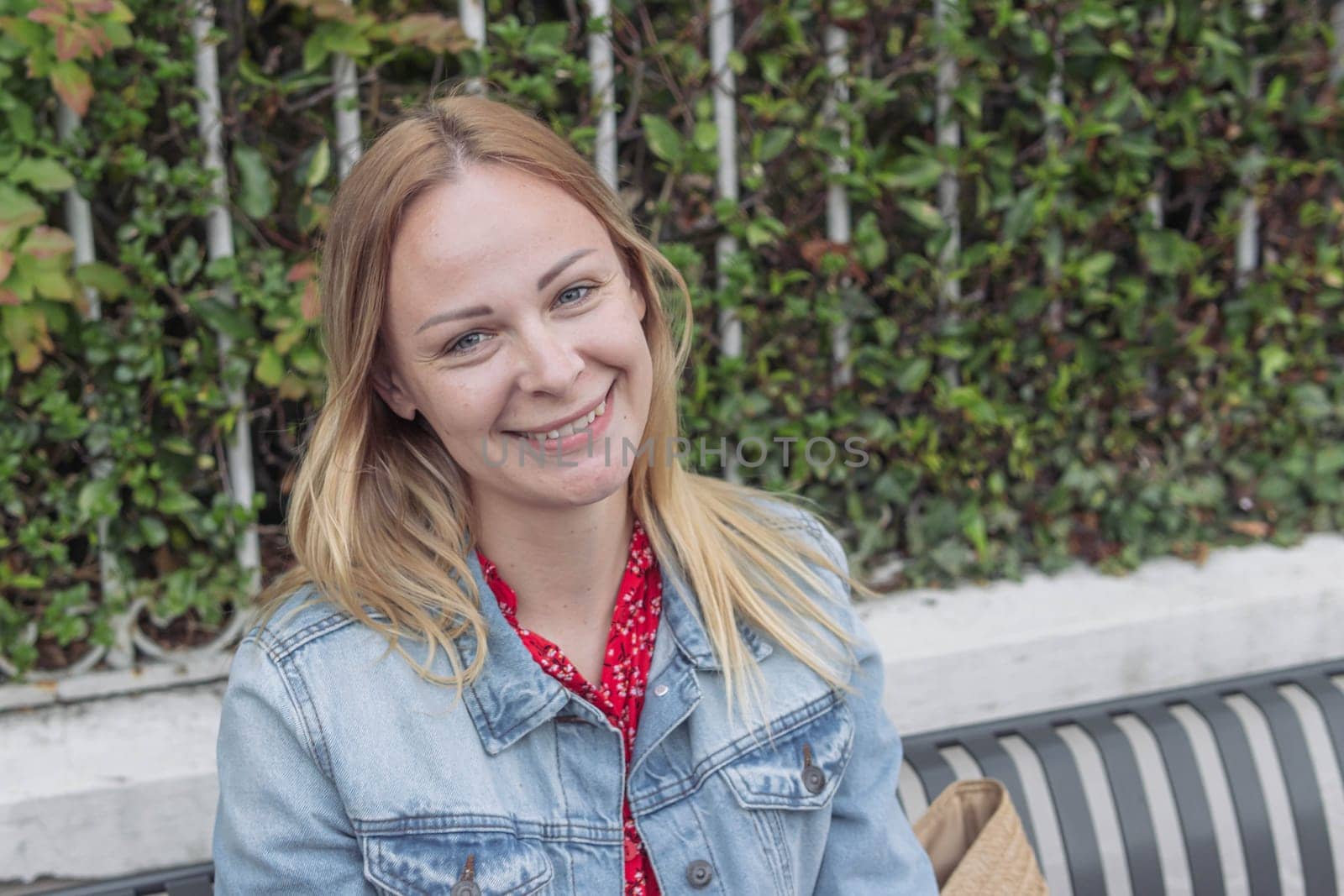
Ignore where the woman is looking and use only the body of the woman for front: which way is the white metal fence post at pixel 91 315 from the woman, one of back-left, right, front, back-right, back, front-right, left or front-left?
back-right

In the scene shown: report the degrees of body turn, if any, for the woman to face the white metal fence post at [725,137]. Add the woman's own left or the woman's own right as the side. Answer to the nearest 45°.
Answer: approximately 180°

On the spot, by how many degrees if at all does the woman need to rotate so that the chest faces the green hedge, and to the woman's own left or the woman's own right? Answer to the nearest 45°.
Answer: approximately 135° to the woman's own left

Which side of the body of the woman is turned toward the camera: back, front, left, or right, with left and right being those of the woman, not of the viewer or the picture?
front

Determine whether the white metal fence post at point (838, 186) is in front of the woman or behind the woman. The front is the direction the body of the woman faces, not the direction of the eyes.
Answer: behind

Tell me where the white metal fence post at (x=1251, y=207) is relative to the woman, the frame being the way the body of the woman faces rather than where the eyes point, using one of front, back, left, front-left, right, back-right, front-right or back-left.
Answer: back-left

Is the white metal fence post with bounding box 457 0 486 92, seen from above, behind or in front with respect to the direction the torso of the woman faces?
behind

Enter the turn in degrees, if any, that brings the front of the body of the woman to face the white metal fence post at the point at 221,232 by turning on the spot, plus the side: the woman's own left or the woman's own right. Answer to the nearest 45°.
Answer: approximately 135° to the woman's own right

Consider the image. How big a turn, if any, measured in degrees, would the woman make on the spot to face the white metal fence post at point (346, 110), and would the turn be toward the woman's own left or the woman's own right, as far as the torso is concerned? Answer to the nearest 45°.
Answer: approximately 180°
